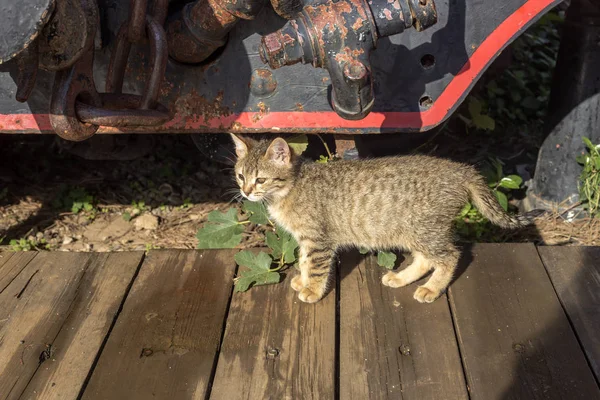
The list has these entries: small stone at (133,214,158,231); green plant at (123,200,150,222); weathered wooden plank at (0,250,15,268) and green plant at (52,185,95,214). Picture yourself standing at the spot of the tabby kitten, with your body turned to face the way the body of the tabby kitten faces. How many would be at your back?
0

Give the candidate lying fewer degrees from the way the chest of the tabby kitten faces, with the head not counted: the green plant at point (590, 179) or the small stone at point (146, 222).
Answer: the small stone

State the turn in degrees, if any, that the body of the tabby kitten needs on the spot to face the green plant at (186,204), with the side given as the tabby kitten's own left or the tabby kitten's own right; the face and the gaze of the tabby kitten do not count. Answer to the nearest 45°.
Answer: approximately 45° to the tabby kitten's own right

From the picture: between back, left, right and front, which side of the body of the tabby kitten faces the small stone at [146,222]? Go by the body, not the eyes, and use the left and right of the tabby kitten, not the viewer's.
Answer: front

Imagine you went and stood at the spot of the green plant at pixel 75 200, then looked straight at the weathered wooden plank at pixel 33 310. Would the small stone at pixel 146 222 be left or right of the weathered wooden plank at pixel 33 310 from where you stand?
left

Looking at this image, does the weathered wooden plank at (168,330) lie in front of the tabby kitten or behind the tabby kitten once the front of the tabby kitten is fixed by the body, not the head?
in front

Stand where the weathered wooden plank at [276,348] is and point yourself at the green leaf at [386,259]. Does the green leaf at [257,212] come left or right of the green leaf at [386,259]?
left

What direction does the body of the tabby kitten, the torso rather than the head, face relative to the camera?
to the viewer's left

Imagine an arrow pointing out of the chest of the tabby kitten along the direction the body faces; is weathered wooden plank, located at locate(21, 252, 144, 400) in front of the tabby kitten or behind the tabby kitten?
in front

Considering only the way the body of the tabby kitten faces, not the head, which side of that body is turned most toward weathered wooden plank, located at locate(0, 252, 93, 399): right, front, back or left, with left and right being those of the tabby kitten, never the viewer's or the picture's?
front

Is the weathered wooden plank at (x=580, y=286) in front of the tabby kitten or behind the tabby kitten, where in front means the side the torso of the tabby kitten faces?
behind

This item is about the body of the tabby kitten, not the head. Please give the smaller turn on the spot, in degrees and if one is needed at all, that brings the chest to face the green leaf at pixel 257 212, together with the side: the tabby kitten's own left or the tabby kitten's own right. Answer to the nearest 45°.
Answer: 0° — it already faces it

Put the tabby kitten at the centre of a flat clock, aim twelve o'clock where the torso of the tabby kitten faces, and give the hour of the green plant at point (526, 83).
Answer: The green plant is roughly at 4 o'clock from the tabby kitten.

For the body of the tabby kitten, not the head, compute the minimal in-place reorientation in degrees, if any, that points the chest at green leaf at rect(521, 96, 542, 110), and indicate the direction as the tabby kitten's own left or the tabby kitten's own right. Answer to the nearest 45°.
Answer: approximately 135° to the tabby kitten's own right

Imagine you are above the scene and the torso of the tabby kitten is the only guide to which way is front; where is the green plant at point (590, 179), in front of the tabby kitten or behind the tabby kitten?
behind
